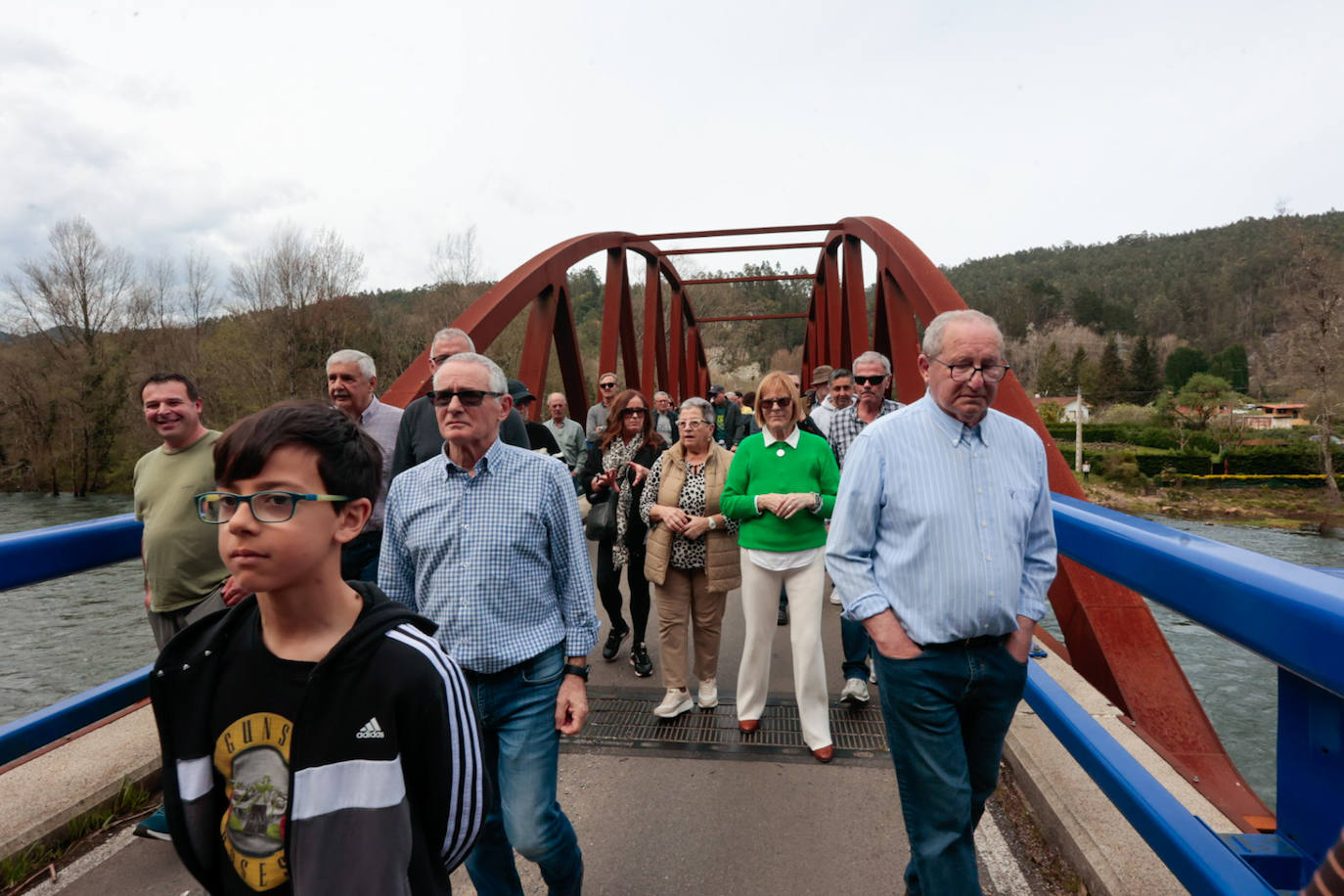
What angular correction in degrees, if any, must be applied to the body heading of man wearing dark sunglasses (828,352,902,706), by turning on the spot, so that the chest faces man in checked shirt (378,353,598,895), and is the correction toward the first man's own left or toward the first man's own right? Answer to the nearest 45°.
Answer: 0° — they already face them

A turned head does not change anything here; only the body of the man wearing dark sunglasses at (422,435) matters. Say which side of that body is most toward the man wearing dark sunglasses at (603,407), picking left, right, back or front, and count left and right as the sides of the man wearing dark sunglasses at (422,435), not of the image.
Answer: back

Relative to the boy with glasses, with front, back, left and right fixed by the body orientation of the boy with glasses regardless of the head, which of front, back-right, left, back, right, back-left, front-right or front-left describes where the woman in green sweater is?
back

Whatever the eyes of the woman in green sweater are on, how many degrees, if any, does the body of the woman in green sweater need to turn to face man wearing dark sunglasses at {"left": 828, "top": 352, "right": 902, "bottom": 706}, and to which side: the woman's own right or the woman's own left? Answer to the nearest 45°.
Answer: approximately 135° to the woman's own left

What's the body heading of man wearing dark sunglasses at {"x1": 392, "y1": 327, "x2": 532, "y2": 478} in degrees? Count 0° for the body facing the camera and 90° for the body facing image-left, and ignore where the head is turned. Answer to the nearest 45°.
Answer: approximately 0°

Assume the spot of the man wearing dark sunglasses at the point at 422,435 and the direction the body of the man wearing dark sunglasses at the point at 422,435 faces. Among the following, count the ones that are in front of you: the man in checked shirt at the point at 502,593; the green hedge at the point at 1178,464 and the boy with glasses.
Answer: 2

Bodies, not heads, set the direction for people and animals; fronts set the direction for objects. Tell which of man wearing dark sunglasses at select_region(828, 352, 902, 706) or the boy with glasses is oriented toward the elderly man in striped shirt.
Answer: the man wearing dark sunglasses

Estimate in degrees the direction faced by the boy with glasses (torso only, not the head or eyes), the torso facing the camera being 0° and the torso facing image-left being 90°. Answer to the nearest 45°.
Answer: approximately 45°

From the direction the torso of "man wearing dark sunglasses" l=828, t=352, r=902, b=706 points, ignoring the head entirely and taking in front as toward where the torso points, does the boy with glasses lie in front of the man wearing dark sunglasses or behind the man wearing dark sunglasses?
in front
